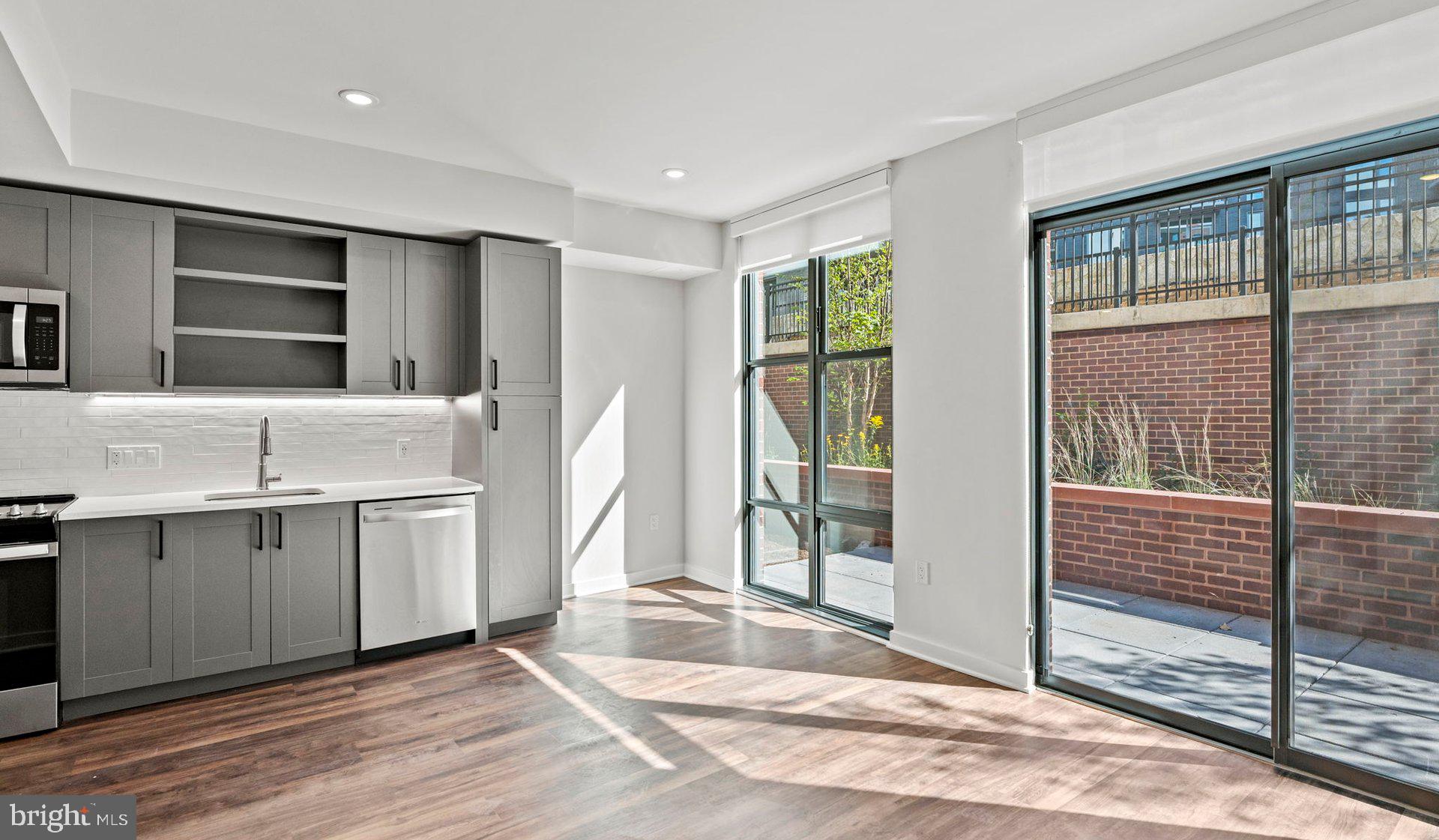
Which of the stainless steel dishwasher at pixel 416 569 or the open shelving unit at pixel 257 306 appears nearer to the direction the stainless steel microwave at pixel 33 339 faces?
the stainless steel dishwasher

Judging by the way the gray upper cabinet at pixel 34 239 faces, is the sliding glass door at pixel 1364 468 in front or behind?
in front

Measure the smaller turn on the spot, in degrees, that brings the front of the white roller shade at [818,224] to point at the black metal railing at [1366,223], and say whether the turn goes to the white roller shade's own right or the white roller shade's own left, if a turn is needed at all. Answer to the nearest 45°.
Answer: approximately 90° to the white roller shade's own left

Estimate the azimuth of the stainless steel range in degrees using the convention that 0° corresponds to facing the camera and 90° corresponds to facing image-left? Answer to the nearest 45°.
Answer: approximately 0°

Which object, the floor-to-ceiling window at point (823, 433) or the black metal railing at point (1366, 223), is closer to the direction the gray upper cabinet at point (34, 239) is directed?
the black metal railing

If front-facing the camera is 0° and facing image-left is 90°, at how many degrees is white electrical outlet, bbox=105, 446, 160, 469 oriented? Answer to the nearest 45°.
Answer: approximately 0°

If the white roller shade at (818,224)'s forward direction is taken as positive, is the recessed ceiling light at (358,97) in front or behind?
in front

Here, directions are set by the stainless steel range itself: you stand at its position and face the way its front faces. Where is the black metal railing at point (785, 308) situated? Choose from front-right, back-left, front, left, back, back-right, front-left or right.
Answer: left
